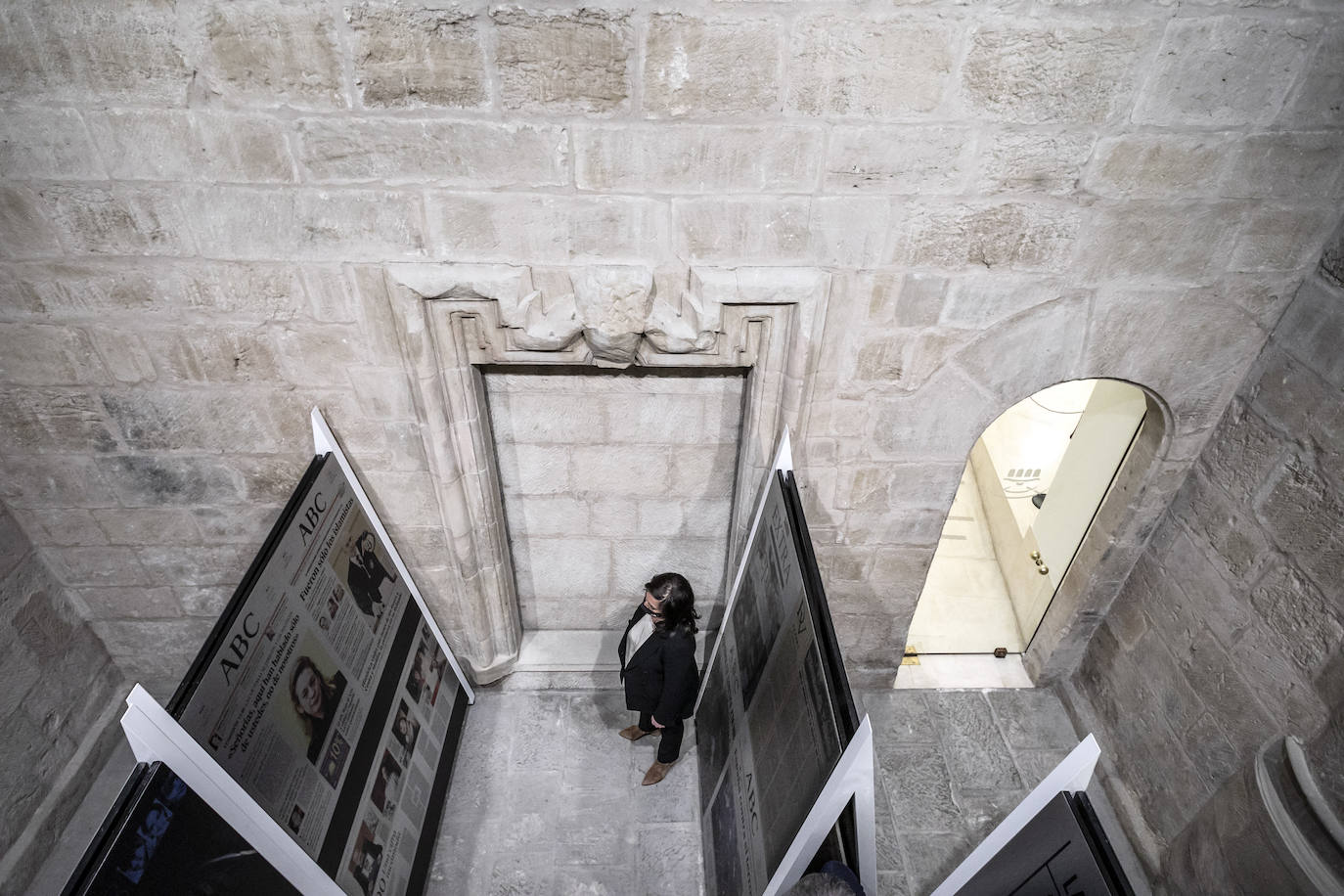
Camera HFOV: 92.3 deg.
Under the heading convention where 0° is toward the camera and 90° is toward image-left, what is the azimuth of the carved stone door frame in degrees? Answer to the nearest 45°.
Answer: approximately 0°

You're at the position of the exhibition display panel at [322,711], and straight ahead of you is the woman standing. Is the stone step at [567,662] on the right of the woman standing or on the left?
left

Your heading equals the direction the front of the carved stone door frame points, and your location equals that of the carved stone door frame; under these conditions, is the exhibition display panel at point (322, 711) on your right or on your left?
on your right

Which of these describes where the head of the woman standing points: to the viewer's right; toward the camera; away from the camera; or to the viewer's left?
to the viewer's left

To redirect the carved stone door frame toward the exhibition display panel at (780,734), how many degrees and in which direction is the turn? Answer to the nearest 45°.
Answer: approximately 45° to its left
